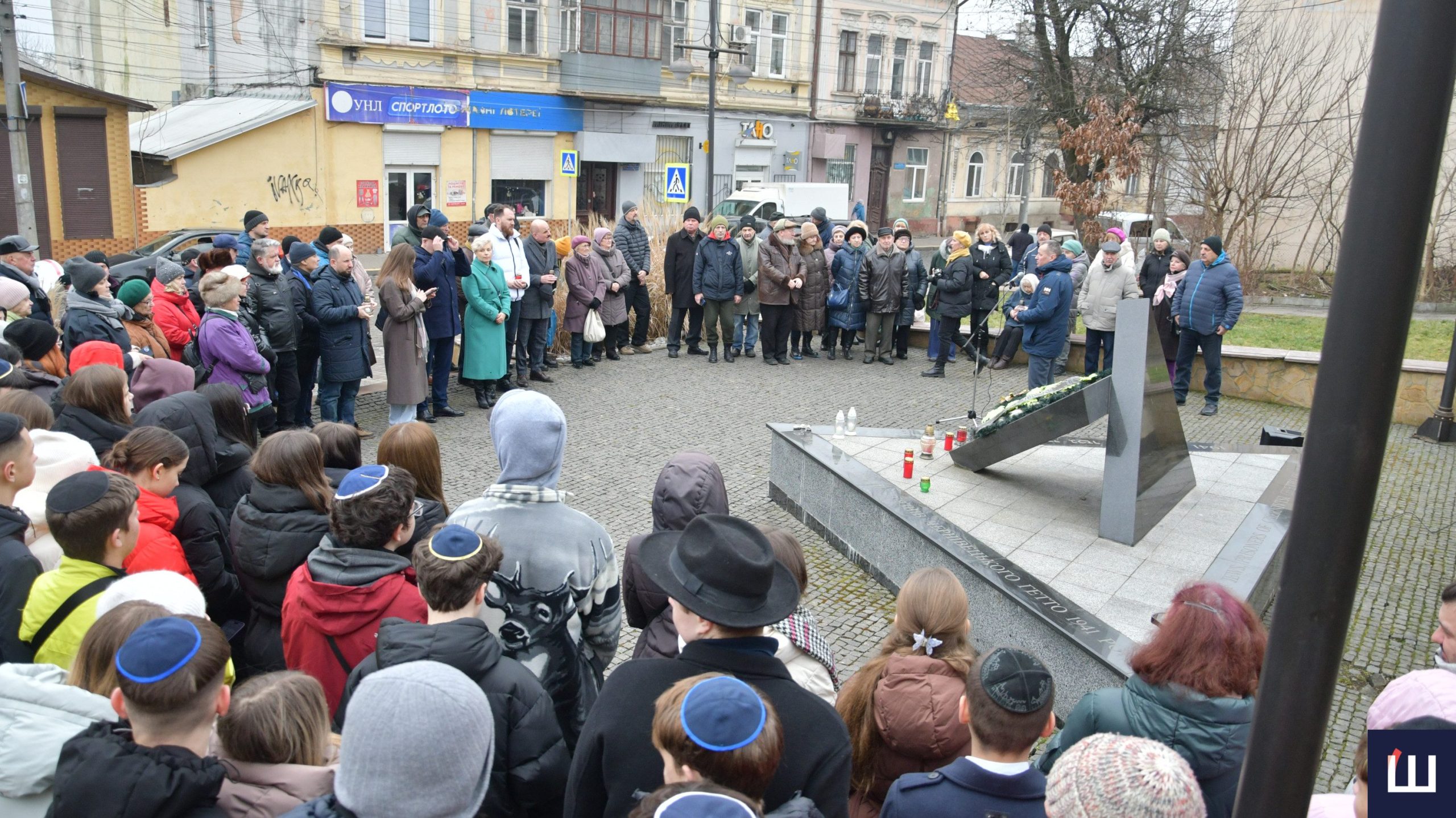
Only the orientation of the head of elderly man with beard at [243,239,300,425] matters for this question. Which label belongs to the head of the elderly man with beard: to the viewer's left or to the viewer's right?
to the viewer's right

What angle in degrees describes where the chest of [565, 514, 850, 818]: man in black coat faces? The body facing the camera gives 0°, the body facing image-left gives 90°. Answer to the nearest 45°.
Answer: approximately 180°

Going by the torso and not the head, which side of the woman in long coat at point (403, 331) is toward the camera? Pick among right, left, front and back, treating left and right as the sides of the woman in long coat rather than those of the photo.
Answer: right

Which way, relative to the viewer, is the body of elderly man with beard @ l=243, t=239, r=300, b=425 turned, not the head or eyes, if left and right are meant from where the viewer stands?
facing the viewer and to the right of the viewer

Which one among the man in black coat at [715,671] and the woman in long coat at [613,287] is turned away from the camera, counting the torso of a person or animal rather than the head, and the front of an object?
the man in black coat

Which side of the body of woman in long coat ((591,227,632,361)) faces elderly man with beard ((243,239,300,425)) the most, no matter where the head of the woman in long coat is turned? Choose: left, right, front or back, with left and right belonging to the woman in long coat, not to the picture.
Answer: right

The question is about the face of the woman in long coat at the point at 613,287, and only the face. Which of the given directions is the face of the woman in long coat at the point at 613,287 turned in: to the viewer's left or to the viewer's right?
to the viewer's right

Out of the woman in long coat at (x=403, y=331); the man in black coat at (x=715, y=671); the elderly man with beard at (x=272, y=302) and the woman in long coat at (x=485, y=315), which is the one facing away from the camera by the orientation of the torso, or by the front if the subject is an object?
the man in black coat

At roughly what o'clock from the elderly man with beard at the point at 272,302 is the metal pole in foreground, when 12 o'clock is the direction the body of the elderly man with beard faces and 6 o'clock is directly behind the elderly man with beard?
The metal pole in foreground is roughly at 1 o'clock from the elderly man with beard.

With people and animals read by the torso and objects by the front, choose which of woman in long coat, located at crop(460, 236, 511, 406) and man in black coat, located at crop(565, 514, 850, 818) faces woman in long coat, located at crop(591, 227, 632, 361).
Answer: the man in black coat
